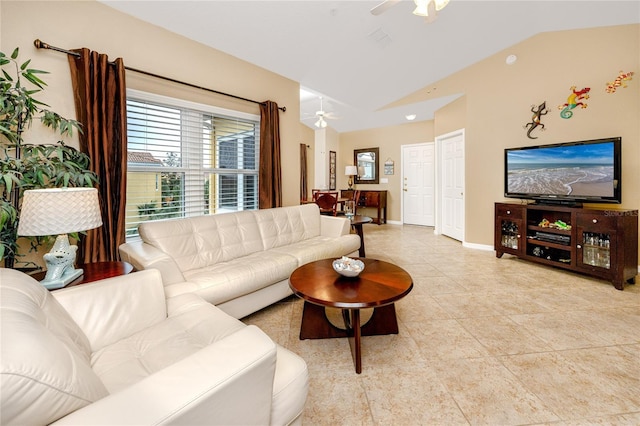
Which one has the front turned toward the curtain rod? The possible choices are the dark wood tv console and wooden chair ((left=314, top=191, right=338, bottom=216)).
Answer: the dark wood tv console

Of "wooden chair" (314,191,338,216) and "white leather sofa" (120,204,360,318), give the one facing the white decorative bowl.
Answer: the white leather sofa

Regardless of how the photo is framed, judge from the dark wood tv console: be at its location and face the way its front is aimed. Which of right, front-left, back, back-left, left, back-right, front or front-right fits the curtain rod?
front

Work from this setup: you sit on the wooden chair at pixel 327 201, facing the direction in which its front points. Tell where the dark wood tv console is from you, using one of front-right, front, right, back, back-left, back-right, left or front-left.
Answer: back-right

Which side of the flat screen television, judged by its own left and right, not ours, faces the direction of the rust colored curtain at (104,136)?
front

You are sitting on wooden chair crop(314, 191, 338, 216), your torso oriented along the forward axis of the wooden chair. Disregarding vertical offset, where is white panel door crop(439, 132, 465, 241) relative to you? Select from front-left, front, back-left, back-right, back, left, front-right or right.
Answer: right

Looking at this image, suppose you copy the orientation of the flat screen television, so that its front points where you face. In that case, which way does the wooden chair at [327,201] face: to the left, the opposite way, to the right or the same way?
to the right

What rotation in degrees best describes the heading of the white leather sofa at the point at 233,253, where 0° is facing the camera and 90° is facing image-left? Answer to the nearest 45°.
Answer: approximately 315°

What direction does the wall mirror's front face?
toward the camera

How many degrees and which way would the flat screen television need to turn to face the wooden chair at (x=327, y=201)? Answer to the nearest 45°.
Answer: approximately 45° to its right

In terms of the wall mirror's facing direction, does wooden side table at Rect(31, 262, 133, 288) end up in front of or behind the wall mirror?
in front

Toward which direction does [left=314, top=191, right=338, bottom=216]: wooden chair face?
away from the camera

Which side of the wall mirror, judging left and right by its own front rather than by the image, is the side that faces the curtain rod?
front

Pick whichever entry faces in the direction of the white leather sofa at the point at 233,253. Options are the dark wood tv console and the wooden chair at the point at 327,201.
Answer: the dark wood tv console

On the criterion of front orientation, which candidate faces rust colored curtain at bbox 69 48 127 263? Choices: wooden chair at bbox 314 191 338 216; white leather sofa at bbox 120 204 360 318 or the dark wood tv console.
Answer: the dark wood tv console
